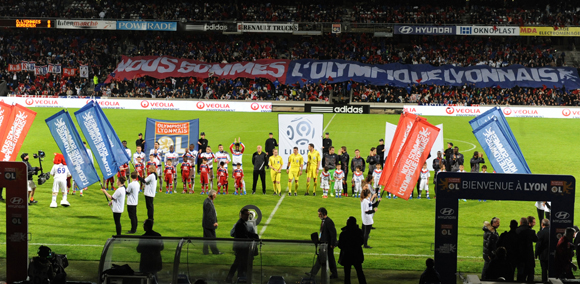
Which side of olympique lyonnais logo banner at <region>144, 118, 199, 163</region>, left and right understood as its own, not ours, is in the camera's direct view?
front

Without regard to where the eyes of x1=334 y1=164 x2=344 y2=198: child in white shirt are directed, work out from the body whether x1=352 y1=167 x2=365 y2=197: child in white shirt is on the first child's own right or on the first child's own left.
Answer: on the first child's own left

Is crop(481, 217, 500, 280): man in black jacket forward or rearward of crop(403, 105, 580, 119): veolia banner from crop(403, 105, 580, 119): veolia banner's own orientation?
forward

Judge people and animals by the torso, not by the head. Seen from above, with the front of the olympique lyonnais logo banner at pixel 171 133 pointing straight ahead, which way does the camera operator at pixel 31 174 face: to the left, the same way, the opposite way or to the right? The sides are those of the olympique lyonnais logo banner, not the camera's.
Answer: to the left

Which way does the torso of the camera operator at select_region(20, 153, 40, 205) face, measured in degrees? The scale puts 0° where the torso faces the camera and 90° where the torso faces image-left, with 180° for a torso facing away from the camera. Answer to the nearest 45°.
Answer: approximately 270°

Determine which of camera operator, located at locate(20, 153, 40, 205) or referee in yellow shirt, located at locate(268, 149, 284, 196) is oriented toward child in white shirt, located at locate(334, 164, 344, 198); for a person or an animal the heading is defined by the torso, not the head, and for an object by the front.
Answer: the camera operator

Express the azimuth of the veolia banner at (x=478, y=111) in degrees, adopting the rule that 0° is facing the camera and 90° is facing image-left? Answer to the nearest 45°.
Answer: approximately 0°

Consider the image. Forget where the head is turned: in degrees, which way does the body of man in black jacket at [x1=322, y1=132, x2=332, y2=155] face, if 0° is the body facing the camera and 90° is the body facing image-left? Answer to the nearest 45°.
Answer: approximately 0°

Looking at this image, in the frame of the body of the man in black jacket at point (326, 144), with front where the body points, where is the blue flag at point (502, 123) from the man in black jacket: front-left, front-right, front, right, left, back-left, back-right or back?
front-left

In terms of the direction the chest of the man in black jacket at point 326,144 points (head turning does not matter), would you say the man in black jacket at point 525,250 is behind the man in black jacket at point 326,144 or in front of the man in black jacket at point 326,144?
in front

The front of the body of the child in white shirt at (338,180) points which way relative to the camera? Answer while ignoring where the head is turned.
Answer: toward the camera
